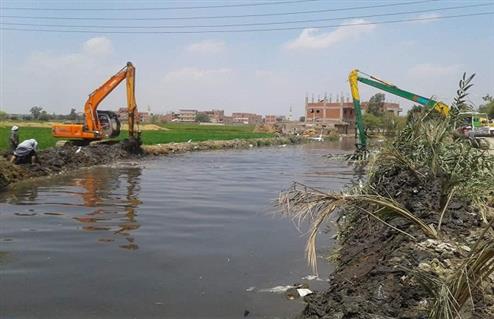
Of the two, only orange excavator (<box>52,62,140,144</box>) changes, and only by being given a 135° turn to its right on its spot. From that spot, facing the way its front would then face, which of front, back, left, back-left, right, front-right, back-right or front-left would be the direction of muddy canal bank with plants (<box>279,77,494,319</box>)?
front-left

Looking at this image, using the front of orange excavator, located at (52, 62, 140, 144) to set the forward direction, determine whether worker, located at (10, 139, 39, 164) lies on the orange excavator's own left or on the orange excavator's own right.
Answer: on the orange excavator's own right

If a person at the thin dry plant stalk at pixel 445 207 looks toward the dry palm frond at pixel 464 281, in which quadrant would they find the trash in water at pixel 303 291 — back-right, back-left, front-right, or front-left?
front-right

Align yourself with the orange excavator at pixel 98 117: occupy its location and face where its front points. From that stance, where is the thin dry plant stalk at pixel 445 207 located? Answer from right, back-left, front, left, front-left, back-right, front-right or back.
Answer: right

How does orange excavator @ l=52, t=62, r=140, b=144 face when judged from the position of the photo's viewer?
facing to the right of the viewer

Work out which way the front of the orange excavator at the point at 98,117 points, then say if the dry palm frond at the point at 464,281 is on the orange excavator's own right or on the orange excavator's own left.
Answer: on the orange excavator's own right

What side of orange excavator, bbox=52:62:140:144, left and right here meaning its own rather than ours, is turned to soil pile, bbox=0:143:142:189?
right

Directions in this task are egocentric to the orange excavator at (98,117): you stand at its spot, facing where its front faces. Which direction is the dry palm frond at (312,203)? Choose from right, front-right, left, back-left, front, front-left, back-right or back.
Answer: right

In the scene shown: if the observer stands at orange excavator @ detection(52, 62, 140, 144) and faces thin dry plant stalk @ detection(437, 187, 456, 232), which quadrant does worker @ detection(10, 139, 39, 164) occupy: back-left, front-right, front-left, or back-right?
front-right
